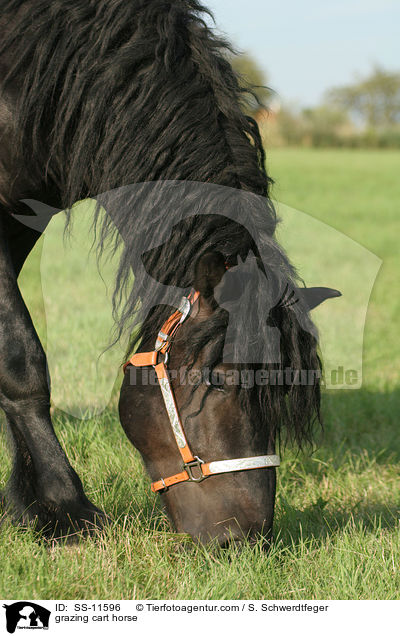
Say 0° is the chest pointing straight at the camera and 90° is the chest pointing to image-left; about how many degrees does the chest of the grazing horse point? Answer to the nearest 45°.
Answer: approximately 270°
